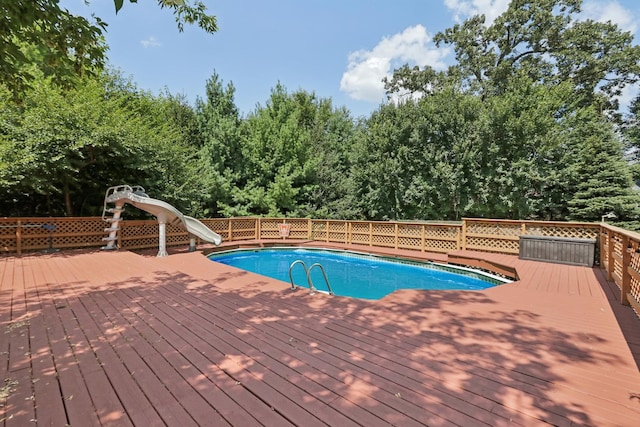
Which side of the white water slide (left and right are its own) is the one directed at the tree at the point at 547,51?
front

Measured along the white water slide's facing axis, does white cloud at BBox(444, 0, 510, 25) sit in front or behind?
in front

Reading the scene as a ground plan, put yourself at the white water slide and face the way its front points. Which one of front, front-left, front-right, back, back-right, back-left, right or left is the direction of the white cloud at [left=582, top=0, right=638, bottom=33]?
front

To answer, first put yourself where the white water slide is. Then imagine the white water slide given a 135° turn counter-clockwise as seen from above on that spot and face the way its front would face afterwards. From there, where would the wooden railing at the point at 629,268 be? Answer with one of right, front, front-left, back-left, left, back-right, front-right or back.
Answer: back

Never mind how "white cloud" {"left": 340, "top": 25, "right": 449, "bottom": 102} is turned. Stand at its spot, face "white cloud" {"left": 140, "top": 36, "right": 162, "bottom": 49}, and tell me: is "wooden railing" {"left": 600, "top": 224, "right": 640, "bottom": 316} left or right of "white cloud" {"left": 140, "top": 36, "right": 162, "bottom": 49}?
left

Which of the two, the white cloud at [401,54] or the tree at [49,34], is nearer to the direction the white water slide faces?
the white cloud

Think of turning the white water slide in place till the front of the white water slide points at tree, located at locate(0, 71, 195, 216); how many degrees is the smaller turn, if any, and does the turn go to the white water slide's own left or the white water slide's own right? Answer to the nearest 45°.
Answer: approximately 135° to the white water slide's own left

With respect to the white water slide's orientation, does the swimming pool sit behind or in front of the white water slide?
in front

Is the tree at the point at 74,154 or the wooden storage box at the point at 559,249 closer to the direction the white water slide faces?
the wooden storage box

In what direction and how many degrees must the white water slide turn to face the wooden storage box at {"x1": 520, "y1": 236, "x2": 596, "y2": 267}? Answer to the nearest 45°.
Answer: approximately 45° to its right

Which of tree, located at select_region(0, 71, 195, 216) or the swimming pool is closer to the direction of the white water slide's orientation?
the swimming pool

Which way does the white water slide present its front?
to the viewer's right

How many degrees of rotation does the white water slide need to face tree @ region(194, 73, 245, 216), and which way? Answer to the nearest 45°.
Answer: approximately 45° to its left

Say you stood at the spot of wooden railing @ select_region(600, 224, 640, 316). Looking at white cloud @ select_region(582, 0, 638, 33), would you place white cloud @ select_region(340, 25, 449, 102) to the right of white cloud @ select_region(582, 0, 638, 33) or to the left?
left

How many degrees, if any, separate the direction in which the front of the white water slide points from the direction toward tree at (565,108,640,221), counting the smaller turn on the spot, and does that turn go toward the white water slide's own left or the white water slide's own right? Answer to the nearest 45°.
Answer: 0° — it already faces it
